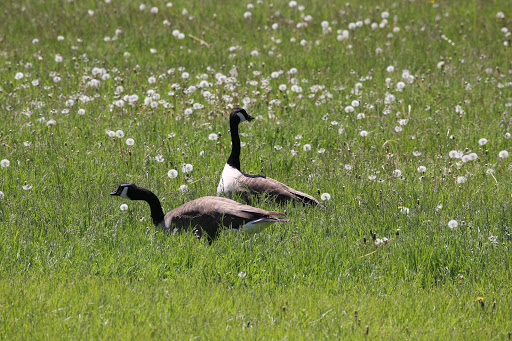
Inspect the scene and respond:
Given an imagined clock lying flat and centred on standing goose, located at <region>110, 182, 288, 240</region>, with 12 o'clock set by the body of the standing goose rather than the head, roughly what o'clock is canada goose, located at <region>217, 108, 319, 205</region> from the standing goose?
The canada goose is roughly at 4 o'clock from the standing goose.

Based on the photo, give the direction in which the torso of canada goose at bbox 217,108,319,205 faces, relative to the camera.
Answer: to the viewer's left

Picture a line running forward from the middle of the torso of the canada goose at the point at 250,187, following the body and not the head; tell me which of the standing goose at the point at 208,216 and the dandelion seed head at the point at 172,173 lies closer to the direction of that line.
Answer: the dandelion seed head

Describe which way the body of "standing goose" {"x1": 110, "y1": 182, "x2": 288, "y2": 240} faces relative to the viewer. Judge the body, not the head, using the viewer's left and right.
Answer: facing to the left of the viewer

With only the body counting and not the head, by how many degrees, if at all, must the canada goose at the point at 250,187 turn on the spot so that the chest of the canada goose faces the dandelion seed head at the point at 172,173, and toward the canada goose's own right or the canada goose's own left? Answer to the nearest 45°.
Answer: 0° — it already faces it

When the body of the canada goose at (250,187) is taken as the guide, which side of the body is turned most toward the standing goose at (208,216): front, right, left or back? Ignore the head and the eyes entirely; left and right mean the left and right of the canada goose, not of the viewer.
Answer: left

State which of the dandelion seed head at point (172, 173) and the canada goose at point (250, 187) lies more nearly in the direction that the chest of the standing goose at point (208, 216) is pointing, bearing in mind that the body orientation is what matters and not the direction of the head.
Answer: the dandelion seed head

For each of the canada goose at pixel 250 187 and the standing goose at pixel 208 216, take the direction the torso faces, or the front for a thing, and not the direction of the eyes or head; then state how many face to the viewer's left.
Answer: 2

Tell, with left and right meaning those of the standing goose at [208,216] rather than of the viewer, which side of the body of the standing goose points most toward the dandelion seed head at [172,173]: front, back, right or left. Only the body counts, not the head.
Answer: right
